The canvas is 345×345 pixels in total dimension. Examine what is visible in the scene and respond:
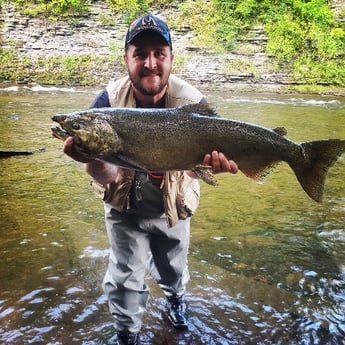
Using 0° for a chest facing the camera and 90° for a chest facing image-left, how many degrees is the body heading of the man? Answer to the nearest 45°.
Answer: approximately 0°
